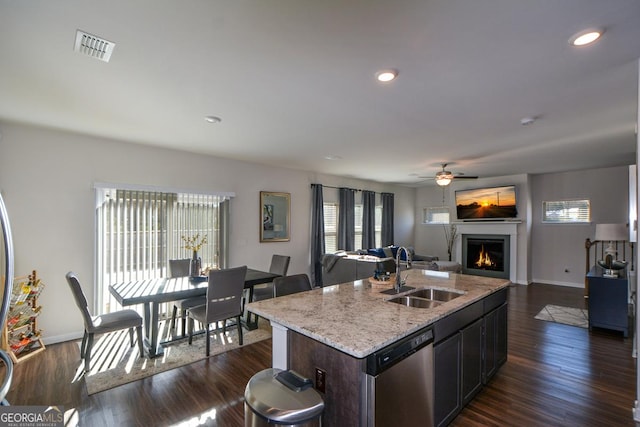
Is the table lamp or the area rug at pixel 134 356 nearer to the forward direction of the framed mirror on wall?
the table lamp

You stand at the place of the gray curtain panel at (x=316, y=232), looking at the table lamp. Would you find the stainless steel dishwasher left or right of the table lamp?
right

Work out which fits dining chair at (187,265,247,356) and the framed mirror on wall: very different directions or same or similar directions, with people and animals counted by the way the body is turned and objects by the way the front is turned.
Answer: very different directions

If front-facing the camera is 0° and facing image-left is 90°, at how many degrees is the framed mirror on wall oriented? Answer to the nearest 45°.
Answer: approximately 315°

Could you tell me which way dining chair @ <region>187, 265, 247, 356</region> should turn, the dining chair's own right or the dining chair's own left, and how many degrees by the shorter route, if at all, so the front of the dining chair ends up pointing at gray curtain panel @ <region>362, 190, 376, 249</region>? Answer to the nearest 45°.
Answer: approximately 90° to the dining chair's own right

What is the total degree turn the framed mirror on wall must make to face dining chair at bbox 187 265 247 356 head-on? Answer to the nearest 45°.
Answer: approximately 45° to its right

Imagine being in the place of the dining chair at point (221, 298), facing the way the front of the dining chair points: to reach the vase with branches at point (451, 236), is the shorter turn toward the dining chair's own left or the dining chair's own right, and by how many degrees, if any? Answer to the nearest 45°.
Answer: approximately 90° to the dining chair's own right

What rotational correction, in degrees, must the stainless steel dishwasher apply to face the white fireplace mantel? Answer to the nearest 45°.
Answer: approximately 135° to its left

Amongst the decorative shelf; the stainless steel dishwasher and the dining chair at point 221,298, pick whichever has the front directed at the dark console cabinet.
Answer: the decorative shelf

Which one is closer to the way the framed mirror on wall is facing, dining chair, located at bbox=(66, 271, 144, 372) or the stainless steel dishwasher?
the stainless steel dishwasher

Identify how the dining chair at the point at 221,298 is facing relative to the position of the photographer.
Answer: facing away from the viewer and to the left of the viewer

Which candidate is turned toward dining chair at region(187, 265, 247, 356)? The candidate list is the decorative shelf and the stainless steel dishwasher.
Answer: the decorative shelf
